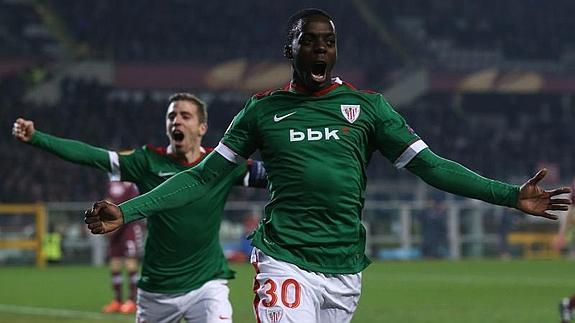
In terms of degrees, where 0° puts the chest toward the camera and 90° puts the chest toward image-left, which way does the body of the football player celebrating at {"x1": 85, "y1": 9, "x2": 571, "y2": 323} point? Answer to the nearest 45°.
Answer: approximately 0°

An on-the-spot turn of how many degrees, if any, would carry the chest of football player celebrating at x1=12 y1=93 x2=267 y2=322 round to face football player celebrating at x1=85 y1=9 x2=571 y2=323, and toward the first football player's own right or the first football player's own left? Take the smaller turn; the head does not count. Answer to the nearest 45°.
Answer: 0° — they already face them

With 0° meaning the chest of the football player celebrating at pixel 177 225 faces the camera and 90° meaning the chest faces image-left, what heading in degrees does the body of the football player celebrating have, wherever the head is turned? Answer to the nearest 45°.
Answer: approximately 0°

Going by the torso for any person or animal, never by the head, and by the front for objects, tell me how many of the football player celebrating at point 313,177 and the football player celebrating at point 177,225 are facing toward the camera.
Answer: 2
